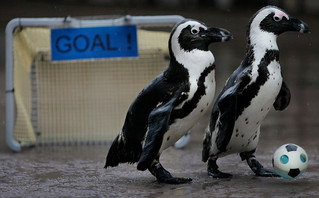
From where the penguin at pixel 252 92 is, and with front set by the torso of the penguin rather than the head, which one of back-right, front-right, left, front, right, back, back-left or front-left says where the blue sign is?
back-left

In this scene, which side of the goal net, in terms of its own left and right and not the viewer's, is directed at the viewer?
front

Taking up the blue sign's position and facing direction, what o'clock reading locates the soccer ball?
The soccer ball is roughly at 11 o'clock from the blue sign.

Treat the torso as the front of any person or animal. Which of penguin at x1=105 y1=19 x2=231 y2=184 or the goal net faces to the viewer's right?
the penguin

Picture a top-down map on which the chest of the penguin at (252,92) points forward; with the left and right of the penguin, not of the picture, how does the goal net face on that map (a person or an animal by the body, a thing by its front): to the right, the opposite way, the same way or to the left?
to the right

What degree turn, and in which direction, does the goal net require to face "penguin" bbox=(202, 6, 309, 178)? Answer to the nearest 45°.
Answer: approximately 45° to its left

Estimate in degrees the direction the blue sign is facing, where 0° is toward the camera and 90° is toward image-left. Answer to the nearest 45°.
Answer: approximately 0°

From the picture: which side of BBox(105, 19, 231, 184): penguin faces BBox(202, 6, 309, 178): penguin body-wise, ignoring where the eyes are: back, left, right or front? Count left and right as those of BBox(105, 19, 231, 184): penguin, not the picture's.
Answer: front

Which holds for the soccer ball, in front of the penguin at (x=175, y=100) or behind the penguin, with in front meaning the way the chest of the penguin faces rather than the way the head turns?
in front

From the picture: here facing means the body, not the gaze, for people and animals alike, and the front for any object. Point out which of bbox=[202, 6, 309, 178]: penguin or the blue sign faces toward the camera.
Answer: the blue sign

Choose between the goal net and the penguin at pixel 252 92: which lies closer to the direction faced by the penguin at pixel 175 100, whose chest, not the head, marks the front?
the penguin

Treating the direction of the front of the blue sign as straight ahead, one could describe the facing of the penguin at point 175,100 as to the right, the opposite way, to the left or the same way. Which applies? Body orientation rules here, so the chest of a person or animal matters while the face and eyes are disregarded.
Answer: to the left

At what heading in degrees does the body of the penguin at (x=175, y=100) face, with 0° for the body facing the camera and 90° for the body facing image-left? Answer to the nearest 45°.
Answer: approximately 270°

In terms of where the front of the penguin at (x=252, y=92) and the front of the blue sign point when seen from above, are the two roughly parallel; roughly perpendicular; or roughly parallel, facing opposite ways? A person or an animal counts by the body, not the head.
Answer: roughly perpendicular

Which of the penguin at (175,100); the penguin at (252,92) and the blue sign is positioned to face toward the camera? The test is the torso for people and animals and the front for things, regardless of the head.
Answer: the blue sign

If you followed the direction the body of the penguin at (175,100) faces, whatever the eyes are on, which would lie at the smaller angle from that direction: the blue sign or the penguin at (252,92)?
the penguin
